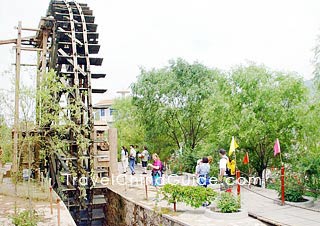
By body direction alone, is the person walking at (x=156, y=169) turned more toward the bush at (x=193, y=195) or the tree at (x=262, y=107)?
the bush

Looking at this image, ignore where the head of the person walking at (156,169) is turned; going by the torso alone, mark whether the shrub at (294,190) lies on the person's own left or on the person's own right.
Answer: on the person's own left

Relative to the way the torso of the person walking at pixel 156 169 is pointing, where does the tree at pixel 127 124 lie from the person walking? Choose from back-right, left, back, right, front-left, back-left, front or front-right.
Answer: back-right

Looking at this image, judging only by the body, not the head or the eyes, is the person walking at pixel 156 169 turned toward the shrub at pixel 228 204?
no

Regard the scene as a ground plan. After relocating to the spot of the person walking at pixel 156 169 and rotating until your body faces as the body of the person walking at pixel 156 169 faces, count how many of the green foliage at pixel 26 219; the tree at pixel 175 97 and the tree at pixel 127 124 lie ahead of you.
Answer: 1

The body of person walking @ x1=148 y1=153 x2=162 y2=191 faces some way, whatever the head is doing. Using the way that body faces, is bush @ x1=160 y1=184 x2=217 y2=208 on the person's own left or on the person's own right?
on the person's own left

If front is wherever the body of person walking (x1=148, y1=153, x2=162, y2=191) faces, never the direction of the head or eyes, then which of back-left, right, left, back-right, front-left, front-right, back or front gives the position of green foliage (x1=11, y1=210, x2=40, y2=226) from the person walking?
front

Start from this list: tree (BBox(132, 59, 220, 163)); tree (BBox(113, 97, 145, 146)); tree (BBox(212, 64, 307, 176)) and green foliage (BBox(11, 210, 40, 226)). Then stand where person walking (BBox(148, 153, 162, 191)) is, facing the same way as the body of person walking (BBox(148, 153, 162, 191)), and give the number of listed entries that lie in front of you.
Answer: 1

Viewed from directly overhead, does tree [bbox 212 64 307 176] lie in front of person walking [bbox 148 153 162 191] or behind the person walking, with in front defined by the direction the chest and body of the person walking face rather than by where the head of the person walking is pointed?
behind

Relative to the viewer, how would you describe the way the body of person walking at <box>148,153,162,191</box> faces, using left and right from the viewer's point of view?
facing the viewer and to the left of the viewer

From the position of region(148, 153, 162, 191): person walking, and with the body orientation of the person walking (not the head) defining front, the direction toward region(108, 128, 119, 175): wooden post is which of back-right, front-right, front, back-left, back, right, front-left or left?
right

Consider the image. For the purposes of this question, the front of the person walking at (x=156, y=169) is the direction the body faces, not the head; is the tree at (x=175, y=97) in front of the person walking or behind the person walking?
behind

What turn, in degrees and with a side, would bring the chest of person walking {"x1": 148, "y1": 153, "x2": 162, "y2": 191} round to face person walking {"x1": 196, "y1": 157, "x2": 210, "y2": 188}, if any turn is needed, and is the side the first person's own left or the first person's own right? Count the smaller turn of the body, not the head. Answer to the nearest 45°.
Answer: approximately 90° to the first person's own left
